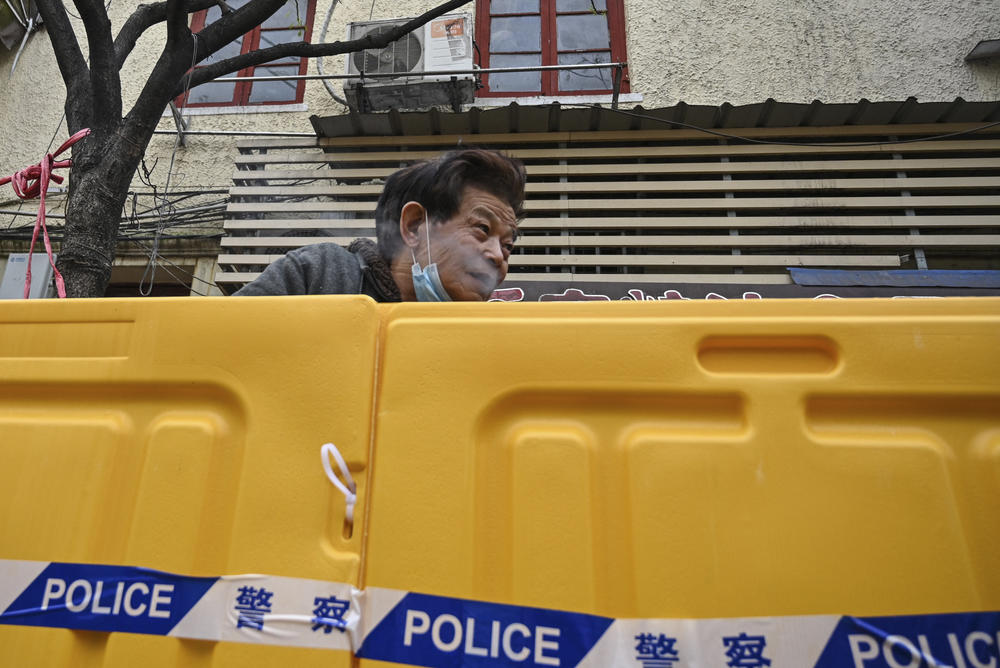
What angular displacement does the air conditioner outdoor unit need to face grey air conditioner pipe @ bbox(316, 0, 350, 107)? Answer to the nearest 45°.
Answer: approximately 135° to its right

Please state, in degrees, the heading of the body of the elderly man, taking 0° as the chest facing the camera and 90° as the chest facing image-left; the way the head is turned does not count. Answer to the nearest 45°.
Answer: approximately 315°

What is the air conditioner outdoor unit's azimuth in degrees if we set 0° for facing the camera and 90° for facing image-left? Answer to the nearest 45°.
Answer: approximately 0°

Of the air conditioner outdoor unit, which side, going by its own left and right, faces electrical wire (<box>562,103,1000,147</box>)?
left

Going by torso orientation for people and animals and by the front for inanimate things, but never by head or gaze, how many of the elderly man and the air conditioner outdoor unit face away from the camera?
0

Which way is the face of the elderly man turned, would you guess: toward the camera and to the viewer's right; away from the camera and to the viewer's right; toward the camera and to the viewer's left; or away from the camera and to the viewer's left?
toward the camera and to the viewer's right

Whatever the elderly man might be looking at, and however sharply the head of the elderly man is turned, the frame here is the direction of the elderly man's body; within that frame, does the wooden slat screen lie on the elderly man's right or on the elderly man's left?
on the elderly man's left
